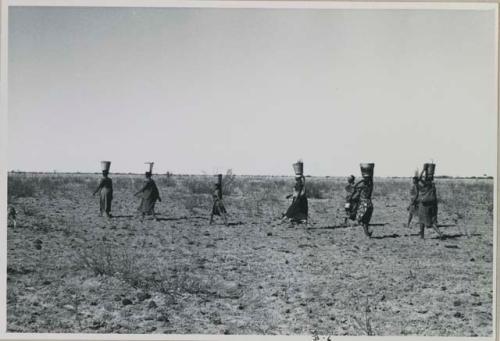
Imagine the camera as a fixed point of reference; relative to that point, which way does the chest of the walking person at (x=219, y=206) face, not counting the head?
to the viewer's left

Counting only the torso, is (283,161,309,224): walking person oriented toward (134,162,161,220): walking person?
yes

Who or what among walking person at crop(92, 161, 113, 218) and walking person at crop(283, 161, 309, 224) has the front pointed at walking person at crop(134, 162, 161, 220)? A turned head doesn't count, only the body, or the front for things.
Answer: walking person at crop(283, 161, 309, 224)

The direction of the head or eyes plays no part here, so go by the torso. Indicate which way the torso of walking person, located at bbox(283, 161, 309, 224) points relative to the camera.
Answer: to the viewer's left

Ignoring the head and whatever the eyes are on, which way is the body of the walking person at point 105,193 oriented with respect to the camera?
to the viewer's left
